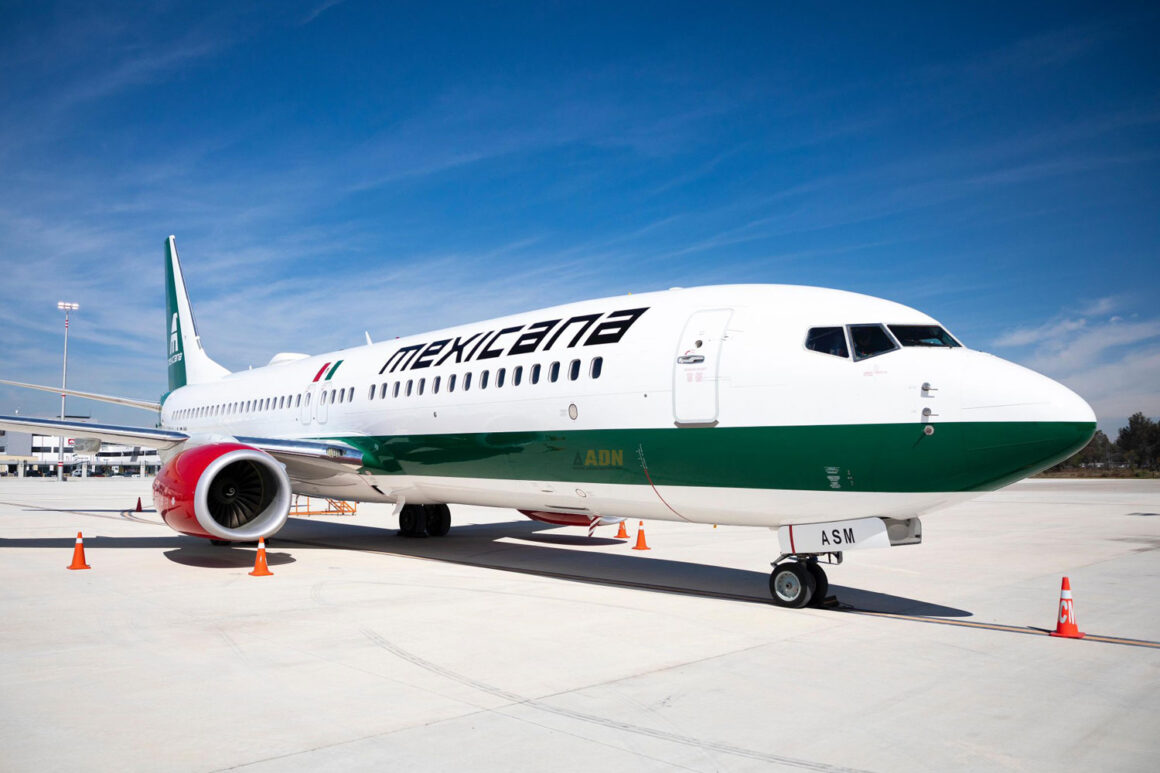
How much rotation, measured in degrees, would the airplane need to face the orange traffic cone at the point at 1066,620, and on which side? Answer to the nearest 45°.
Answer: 0° — it already faces it

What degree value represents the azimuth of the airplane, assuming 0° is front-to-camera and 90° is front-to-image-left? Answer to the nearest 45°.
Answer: approximately 315°
